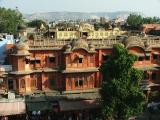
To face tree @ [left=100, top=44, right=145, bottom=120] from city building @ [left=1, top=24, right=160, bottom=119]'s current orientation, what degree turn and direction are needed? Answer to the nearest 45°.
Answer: approximately 45° to its left

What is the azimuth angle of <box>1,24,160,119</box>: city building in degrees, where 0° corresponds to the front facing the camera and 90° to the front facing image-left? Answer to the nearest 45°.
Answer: approximately 0°
